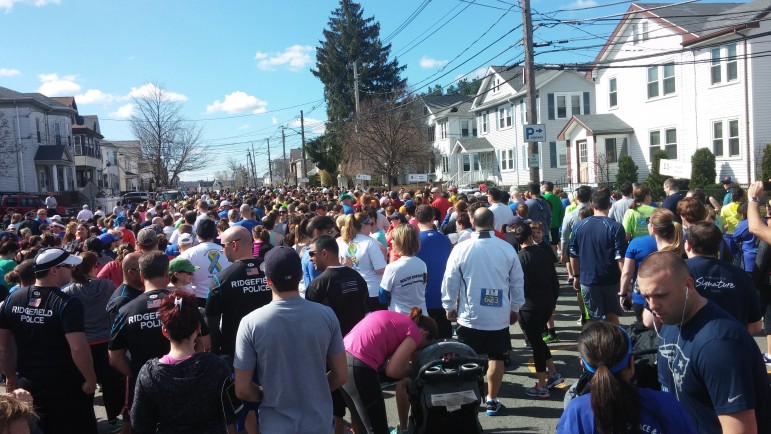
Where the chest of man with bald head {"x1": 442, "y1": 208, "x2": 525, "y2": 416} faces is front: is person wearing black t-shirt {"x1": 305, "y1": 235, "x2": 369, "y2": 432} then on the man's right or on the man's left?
on the man's left

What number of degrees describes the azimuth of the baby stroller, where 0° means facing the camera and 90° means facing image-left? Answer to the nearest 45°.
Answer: approximately 180°

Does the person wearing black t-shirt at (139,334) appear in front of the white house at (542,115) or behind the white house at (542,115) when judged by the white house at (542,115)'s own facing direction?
in front

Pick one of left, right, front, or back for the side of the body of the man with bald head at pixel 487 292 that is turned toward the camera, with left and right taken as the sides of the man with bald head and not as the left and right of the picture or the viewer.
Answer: back

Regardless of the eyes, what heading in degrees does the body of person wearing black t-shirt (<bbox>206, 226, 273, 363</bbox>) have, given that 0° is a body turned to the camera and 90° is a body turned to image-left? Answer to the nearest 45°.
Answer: approximately 135°

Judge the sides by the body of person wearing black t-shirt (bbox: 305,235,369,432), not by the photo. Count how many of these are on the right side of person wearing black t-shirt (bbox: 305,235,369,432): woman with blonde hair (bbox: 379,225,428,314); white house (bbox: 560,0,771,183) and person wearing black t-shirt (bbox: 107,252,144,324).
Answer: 2

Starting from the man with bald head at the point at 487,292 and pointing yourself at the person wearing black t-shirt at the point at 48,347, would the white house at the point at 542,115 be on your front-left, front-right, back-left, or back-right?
back-right

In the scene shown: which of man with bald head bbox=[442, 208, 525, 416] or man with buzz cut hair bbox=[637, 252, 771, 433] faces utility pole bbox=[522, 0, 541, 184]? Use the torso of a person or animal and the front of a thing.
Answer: man with bald head bbox=[442, 208, 525, 416]

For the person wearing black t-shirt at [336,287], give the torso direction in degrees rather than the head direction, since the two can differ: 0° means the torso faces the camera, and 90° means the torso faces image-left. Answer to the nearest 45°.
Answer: approximately 135°

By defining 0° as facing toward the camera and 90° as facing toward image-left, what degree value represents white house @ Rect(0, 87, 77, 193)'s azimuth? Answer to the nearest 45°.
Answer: approximately 315°

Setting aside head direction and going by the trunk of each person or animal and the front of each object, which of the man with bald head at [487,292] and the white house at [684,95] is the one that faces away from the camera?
the man with bald head

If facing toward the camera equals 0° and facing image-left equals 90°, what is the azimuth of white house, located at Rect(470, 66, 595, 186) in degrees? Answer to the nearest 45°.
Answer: approximately 45°

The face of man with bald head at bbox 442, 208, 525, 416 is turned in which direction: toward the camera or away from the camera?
away from the camera

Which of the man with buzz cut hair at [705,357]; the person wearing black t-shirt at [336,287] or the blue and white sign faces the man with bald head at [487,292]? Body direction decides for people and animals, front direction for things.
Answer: the blue and white sign

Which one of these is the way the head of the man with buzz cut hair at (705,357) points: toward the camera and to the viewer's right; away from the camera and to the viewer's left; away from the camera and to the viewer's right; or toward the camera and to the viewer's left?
toward the camera and to the viewer's left

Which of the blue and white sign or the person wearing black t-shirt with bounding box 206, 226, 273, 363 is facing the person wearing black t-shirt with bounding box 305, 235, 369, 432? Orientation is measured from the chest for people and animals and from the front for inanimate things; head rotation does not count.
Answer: the blue and white sign

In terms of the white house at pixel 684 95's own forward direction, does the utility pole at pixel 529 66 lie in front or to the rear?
in front

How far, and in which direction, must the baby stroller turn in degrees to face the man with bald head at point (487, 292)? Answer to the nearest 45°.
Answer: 0° — it already faces them

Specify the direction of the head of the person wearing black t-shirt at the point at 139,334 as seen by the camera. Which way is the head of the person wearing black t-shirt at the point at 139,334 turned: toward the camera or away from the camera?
away from the camera

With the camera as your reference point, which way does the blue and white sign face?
facing the viewer
